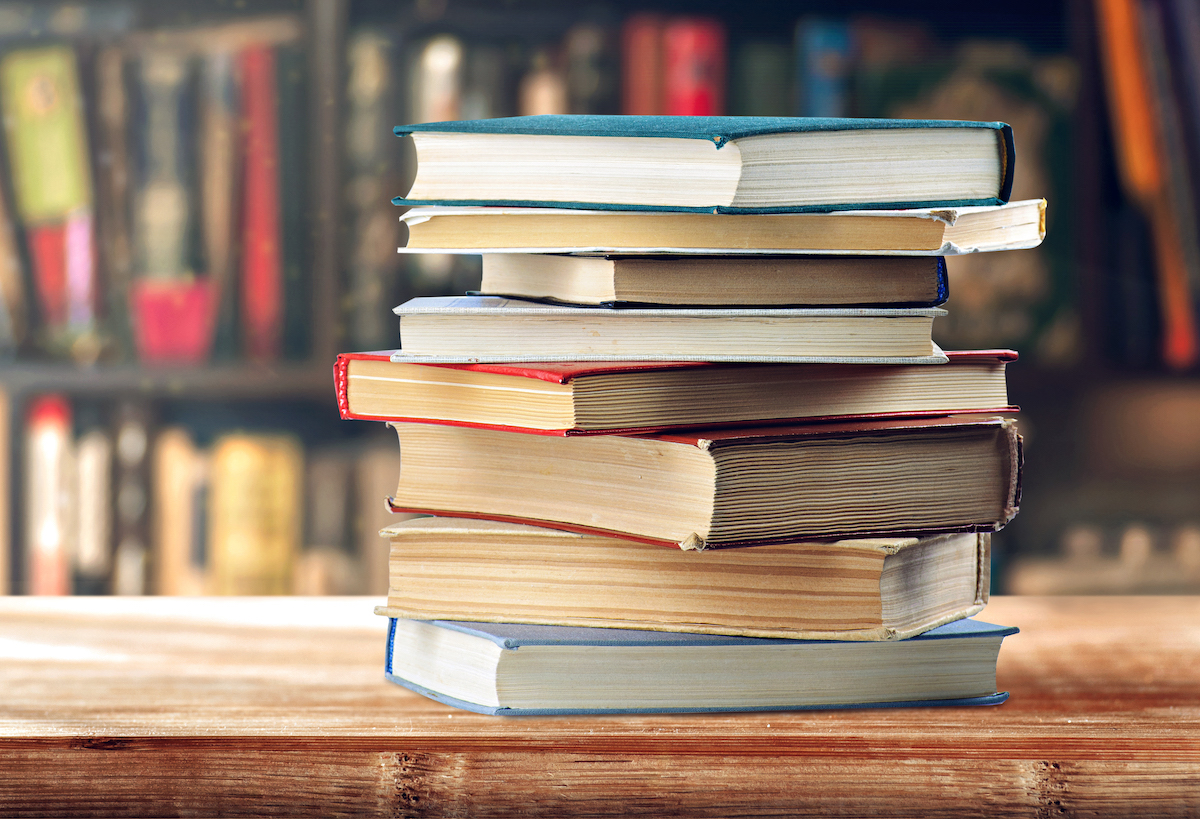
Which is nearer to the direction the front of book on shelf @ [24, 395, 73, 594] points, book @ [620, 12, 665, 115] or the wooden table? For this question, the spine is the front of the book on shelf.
the wooden table

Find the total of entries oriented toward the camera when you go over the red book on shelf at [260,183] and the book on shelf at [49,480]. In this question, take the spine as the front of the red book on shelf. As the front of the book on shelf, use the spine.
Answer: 2

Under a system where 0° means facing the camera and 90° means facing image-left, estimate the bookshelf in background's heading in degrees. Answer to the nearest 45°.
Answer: approximately 0°

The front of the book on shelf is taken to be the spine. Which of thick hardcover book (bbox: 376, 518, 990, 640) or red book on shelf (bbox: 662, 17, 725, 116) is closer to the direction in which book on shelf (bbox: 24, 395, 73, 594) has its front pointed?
the thick hardcover book
